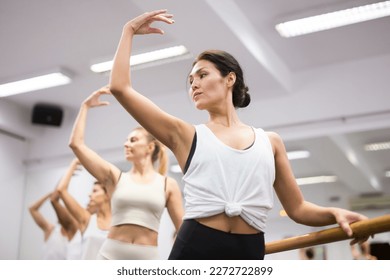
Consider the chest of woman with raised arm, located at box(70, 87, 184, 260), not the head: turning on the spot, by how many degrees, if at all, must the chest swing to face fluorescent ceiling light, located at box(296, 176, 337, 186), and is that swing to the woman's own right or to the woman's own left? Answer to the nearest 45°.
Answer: approximately 135° to the woman's own left

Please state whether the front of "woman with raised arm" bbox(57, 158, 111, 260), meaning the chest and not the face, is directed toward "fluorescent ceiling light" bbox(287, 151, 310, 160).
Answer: no

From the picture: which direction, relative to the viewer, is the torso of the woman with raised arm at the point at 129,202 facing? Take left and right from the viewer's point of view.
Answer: facing the viewer

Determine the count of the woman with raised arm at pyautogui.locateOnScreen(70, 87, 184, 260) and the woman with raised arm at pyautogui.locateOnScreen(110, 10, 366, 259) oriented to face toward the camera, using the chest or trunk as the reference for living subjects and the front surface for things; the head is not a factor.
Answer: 2

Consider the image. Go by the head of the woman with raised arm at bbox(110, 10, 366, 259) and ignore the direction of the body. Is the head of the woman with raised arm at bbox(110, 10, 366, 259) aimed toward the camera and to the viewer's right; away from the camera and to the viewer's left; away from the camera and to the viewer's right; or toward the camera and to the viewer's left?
toward the camera and to the viewer's left

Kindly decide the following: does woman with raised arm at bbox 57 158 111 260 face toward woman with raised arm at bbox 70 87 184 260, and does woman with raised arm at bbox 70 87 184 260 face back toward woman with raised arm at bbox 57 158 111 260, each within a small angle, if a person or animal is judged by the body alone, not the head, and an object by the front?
no

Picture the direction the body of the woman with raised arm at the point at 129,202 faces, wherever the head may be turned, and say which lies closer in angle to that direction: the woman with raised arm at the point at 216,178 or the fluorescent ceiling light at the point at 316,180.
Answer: the woman with raised arm

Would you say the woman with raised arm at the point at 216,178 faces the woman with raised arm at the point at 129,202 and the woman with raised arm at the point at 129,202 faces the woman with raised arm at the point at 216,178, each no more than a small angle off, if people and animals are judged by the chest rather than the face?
no

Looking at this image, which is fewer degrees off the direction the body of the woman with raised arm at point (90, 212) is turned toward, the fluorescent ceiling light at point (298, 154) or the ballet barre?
the ballet barre

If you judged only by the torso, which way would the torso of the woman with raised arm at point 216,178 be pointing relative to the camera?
toward the camera

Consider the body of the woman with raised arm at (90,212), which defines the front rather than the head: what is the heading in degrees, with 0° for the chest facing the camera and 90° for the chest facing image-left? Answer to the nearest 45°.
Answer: approximately 45°

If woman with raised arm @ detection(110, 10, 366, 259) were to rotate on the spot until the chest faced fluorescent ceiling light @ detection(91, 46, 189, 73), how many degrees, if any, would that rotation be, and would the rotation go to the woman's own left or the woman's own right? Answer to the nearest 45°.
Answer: approximately 180°

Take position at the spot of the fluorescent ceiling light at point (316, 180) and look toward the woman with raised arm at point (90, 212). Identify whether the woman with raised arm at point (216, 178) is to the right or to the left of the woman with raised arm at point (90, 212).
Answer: left

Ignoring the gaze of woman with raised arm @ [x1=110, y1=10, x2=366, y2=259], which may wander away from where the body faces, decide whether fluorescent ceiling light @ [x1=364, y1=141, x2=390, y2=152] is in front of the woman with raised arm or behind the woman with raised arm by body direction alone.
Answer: behind
